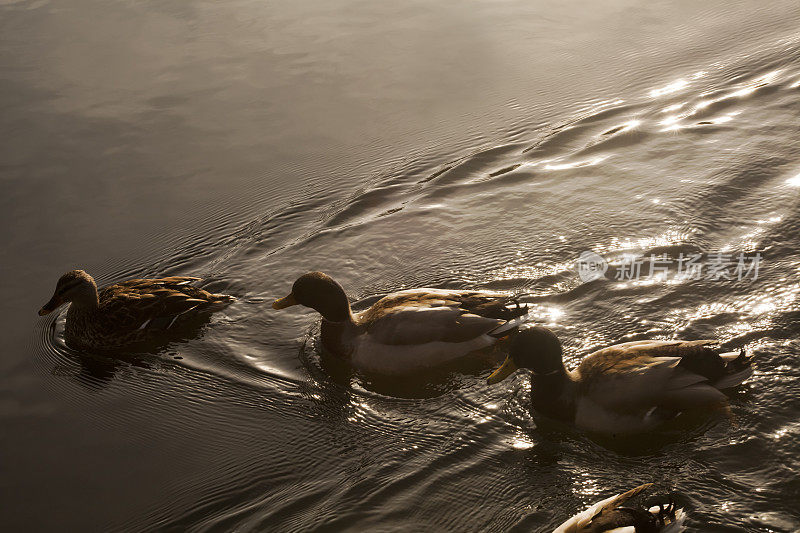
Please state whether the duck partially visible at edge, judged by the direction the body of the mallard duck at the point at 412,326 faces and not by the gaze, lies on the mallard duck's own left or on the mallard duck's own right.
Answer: on the mallard duck's own left

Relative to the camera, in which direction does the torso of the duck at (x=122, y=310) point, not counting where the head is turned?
to the viewer's left

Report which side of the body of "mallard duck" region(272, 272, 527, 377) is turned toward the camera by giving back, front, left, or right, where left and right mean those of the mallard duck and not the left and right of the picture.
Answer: left

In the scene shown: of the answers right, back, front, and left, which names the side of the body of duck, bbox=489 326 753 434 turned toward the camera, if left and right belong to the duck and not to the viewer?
left

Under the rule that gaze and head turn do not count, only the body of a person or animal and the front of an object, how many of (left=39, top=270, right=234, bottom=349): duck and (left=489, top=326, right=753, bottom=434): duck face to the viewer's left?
2

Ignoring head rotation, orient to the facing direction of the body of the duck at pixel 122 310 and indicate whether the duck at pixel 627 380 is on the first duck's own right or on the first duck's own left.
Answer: on the first duck's own left

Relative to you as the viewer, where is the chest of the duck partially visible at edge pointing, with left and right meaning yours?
facing to the left of the viewer

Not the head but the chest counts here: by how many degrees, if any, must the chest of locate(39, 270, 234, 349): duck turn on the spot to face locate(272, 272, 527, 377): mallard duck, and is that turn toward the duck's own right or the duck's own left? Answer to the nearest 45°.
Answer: approximately 135° to the duck's own left

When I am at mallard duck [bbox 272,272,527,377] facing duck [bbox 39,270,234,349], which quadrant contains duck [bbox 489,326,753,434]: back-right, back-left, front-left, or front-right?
back-left

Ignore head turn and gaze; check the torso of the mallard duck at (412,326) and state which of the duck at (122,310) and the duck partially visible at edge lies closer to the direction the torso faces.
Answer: the duck

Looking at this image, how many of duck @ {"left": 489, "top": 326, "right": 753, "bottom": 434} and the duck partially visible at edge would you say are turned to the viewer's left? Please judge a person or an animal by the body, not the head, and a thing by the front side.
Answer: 2
